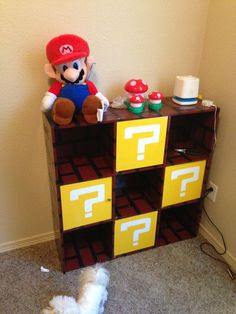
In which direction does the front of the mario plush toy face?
toward the camera

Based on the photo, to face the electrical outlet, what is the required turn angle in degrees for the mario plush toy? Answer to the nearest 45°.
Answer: approximately 90° to its left

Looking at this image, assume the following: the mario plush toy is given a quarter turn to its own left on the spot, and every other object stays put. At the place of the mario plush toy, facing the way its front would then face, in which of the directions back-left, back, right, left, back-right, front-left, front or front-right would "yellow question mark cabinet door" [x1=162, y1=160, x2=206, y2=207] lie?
front

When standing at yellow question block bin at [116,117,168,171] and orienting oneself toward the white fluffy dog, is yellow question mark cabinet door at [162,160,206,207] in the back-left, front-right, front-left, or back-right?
back-left

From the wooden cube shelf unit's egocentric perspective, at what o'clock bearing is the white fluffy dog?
The white fluffy dog is roughly at 2 o'clock from the wooden cube shelf unit.

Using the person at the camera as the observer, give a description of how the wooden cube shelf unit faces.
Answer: facing the viewer and to the right of the viewer
